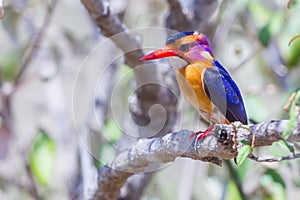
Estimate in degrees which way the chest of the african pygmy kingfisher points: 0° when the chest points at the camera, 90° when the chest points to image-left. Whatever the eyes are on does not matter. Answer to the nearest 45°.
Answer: approximately 90°

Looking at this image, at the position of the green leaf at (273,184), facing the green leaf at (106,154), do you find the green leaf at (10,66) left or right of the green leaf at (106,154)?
right

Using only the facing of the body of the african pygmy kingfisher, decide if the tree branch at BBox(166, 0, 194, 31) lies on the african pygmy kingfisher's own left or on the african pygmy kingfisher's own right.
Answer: on the african pygmy kingfisher's own right

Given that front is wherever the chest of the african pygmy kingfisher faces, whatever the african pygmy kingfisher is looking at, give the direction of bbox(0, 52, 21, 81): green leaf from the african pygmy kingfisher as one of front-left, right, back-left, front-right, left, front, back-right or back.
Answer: front-right
